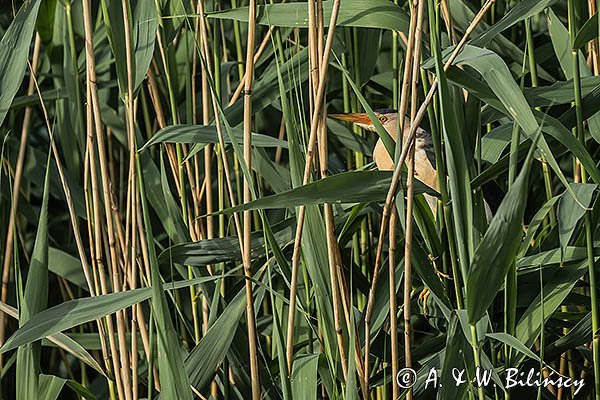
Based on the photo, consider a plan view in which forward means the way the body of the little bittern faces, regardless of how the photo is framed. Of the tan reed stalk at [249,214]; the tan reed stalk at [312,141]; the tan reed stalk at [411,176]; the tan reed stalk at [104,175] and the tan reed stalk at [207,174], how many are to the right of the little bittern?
0

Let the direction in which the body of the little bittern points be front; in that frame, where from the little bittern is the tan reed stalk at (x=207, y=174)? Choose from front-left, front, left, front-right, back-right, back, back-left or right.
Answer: front-left

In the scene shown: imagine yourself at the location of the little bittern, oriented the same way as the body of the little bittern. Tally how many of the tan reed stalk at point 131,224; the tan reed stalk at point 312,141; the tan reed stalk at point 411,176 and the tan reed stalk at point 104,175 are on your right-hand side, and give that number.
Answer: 0

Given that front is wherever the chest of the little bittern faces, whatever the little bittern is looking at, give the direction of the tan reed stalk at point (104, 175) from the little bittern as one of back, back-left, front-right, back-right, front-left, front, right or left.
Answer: front-left

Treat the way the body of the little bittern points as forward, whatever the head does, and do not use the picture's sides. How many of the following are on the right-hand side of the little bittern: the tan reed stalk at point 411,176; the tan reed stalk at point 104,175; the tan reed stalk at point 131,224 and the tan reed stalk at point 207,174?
0

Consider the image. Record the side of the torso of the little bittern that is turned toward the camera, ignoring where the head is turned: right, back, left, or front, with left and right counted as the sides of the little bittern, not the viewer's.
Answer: left

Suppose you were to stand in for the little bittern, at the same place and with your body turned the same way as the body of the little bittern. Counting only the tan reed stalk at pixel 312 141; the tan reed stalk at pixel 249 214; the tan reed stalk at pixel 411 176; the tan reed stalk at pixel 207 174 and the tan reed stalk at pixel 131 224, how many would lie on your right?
0

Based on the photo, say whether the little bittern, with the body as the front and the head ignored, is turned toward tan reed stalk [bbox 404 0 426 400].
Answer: no
